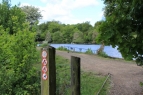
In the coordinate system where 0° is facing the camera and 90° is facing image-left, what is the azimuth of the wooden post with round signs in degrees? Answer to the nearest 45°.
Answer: approximately 45°

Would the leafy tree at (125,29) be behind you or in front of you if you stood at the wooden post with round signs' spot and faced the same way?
behind

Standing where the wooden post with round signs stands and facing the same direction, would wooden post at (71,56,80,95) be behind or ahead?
behind

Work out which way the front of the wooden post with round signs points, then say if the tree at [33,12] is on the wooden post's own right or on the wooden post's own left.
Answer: on the wooden post's own right

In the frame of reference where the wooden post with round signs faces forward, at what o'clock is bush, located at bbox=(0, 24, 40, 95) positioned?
The bush is roughly at 4 o'clock from the wooden post with round signs.
